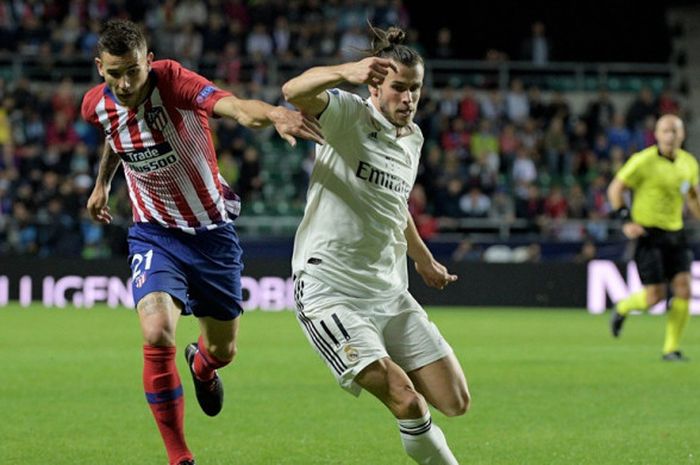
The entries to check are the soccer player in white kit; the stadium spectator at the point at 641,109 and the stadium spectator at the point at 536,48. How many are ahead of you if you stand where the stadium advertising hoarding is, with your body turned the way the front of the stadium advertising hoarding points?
1

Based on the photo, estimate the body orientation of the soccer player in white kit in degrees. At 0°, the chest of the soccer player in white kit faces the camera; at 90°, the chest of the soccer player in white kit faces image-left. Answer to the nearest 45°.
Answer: approximately 315°

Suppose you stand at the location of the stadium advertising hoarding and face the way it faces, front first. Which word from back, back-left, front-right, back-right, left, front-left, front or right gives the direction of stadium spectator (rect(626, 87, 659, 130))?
back-left

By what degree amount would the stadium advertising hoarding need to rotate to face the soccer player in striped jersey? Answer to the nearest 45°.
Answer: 0° — it already faces them

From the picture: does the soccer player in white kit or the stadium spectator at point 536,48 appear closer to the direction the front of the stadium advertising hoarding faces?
the soccer player in white kit

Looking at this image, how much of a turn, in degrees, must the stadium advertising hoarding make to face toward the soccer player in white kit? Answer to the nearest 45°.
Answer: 0° — it already faces them

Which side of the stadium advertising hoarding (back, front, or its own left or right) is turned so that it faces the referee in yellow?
front

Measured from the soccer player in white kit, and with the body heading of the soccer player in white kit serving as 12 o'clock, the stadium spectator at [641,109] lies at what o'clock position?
The stadium spectator is roughly at 8 o'clock from the soccer player in white kit.

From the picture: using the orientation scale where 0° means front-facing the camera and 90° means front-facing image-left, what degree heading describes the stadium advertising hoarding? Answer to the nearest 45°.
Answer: approximately 0°

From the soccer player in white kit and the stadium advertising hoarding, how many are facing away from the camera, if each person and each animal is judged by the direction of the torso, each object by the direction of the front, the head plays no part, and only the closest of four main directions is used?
0

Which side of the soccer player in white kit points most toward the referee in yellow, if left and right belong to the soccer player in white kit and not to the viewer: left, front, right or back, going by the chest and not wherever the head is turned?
left
